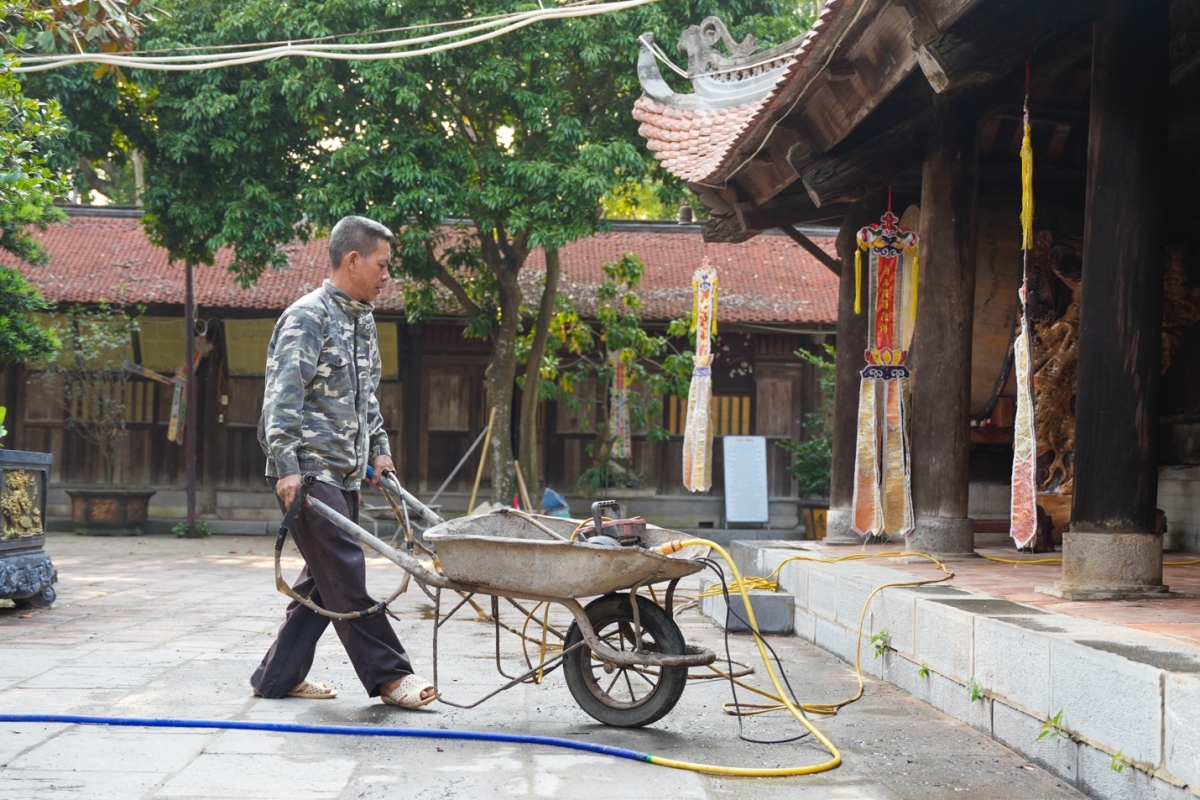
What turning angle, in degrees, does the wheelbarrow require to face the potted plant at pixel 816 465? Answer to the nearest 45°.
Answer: approximately 90° to its left

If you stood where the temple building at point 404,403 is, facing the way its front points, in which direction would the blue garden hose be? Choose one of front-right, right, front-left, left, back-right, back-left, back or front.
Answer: front

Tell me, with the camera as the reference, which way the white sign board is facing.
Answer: facing the viewer

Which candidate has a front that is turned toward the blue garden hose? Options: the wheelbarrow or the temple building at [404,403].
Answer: the temple building

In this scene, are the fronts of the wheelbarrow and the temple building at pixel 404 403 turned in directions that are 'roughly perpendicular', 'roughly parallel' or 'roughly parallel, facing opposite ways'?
roughly perpendicular

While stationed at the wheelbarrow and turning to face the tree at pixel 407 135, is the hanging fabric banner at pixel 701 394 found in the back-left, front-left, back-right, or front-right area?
front-right

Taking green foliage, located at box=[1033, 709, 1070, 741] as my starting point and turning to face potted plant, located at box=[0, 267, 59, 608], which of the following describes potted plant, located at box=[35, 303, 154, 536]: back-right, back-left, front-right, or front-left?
front-right

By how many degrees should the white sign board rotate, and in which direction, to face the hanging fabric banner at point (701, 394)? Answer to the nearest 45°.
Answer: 0° — it already faces it

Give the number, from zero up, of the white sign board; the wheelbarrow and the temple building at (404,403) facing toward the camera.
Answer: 2

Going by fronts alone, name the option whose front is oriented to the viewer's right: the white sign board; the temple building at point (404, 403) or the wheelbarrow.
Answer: the wheelbarrow

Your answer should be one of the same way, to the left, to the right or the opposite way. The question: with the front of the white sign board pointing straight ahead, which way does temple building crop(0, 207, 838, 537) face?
the same way

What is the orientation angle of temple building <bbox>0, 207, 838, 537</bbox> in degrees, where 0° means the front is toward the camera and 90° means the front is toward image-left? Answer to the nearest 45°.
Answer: approximately 0°

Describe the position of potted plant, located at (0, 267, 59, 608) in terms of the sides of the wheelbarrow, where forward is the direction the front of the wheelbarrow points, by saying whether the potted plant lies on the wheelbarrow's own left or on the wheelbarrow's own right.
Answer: on the wheelbarrow's own left

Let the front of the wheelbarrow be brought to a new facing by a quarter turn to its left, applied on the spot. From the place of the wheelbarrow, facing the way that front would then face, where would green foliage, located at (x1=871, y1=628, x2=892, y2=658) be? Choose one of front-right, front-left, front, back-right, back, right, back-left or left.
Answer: front-right

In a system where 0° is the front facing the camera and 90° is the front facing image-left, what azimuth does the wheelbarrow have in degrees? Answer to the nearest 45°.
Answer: approximately 270°

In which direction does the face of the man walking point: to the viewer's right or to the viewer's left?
to the viewer's right
